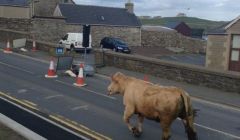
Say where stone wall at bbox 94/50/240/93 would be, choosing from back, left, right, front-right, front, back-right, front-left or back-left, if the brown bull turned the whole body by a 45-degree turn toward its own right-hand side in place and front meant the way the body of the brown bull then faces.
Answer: front

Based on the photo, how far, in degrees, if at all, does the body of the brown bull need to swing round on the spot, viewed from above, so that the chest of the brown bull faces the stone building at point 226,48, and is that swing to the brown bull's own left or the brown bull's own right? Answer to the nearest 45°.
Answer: approximately 45° to the brown bull's own right

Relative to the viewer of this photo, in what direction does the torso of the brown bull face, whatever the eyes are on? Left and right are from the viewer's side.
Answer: facing away from the viewer and to the left of the viewer
